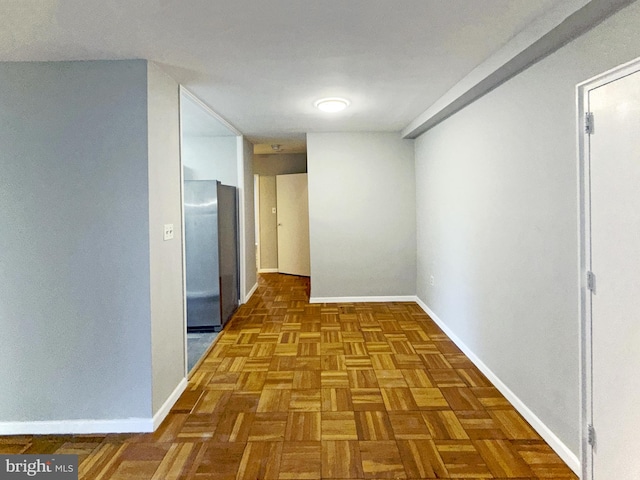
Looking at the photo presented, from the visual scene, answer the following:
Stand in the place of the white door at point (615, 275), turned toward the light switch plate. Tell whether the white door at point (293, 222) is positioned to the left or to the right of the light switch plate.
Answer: right

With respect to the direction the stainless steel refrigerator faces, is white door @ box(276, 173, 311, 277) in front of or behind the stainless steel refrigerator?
behind

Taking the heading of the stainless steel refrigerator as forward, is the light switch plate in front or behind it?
in front

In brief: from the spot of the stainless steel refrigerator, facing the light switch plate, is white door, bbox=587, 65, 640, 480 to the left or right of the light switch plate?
left

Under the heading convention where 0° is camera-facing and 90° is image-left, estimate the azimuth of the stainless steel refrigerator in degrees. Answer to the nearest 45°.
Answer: approximately 0°

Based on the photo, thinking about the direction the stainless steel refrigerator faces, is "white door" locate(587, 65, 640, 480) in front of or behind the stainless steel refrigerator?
in front
